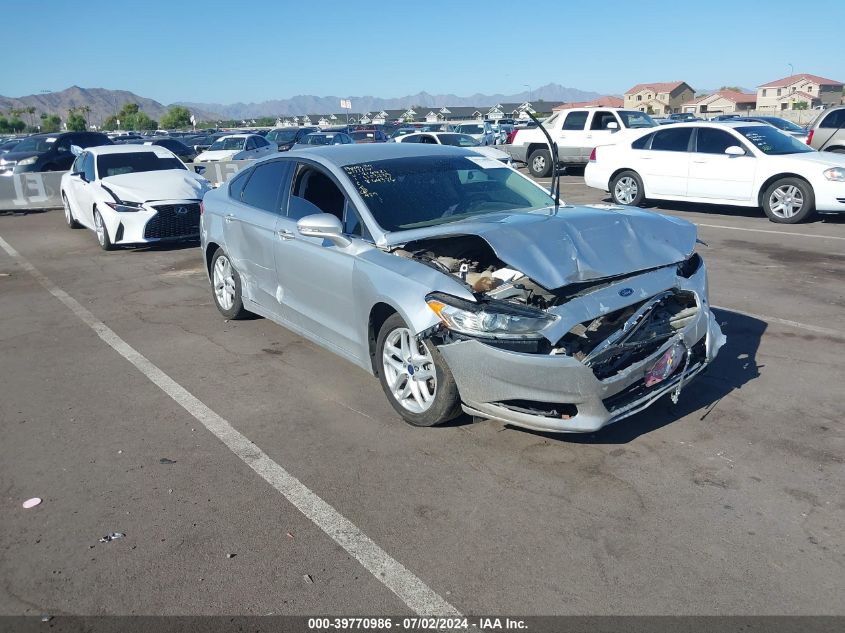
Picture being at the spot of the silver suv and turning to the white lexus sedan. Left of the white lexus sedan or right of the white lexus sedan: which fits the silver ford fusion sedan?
left

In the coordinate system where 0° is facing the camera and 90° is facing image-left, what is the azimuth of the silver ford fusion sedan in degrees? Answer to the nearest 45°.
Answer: approximately 315°

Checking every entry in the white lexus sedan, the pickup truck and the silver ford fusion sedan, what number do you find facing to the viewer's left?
0

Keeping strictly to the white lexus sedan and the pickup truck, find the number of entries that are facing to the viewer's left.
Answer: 0

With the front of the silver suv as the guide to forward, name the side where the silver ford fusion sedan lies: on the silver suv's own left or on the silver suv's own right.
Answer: on the silver suv's own right

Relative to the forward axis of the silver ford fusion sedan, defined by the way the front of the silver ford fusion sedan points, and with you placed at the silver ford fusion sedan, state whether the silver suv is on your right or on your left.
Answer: on your left

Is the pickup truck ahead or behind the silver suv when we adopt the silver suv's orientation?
behind

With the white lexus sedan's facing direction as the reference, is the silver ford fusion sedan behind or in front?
in front

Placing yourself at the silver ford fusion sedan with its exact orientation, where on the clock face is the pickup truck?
The pickup truck is roughly at 8 o'clock from the silver ford fusion sedan.

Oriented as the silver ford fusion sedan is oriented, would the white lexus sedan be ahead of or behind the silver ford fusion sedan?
behind

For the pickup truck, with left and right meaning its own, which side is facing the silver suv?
front
